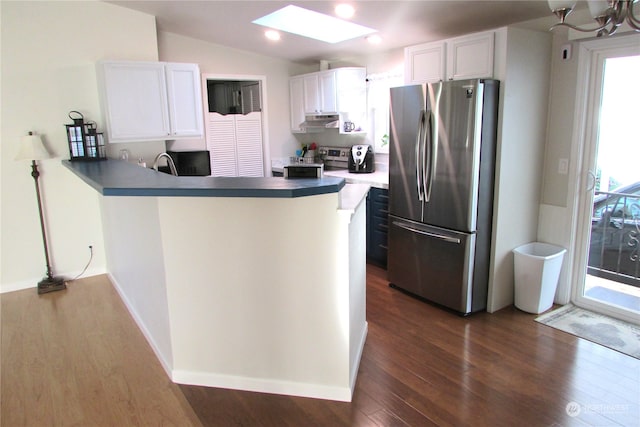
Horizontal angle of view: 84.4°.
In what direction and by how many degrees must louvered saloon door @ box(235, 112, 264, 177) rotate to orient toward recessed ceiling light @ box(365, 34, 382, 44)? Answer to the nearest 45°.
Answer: approximately 45° to its left

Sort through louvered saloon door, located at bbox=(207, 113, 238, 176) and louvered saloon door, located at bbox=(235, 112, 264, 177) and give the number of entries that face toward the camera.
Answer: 2

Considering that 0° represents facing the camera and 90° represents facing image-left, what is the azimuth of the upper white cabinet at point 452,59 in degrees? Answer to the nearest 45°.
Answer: approximately 45°

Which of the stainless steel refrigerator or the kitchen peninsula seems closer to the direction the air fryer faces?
the kitchen peninsula

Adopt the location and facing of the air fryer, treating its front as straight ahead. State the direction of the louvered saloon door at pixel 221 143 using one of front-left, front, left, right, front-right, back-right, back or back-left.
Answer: front-right

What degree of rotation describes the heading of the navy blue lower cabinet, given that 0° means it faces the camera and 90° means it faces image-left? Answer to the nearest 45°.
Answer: approximately 45°

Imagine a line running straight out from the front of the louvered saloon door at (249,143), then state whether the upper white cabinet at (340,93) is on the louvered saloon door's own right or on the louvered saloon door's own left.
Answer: on the louvered saloon door's own left
